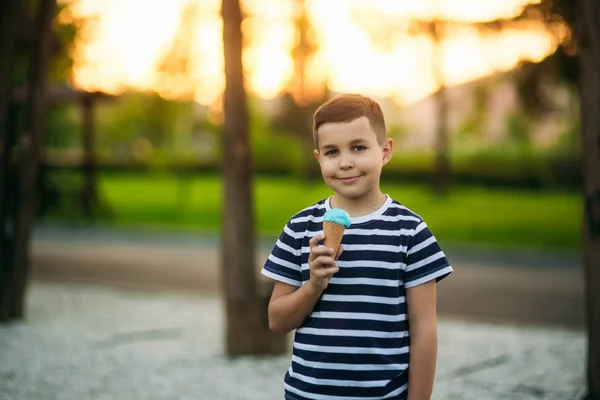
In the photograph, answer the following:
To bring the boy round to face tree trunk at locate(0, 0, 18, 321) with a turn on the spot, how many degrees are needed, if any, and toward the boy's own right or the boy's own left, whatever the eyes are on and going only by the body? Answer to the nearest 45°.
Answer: approximately 135° to the boy's own right

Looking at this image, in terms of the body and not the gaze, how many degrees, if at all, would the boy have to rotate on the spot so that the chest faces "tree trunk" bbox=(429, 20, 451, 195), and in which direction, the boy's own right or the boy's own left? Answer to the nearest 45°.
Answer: approximately 180°

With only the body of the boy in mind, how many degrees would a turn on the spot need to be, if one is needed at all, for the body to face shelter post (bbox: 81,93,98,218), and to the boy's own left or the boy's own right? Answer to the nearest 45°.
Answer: approximately 180°

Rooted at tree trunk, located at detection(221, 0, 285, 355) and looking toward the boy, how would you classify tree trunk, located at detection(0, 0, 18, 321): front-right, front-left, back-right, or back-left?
back-right

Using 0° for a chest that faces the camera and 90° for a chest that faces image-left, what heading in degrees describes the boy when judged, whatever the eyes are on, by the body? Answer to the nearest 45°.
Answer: approximately 0°

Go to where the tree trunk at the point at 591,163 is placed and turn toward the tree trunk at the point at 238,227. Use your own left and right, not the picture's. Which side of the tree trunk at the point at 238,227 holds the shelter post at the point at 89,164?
right

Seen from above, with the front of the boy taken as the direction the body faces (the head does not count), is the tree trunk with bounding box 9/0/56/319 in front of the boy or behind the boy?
behind

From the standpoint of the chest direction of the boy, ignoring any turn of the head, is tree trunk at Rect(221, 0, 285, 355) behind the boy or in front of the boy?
behind
